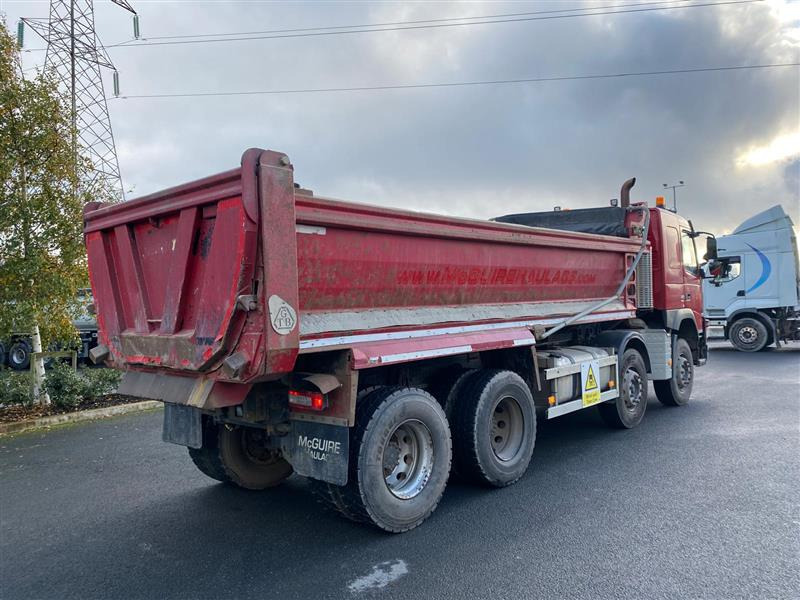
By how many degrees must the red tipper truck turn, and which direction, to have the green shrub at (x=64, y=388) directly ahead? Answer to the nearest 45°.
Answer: approximately 90° to its left

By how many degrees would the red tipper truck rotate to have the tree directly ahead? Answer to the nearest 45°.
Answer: approximately 90° to its left

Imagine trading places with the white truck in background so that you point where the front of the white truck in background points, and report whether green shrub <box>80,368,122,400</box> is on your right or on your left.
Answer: on your left

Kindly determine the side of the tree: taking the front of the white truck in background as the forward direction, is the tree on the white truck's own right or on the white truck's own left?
on the white truck's own left

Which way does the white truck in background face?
to the viewer's left

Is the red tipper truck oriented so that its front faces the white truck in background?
yes

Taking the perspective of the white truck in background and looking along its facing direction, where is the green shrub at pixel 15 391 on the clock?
The green shrub is roughly at 10 o'clock from the white truck in background.

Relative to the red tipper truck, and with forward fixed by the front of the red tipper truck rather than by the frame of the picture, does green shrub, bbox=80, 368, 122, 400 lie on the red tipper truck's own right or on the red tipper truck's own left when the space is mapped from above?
on the red tipper truck's own left

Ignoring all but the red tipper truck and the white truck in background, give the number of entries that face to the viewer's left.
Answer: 1

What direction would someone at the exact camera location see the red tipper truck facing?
facing away from the viewer and to the right of the viewer
